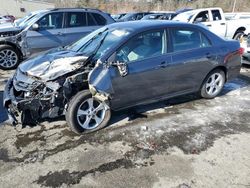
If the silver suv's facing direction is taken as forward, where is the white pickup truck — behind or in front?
behind

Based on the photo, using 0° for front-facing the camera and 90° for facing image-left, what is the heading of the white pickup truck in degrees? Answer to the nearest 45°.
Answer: approximately 45°

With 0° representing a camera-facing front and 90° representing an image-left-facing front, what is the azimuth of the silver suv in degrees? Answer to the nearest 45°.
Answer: approximately 90°

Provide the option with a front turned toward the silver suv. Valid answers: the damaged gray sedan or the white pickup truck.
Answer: the white pickup truck

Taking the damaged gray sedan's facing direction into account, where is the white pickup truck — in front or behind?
behind

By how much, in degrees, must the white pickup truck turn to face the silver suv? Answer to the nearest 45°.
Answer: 0° — it already faces it

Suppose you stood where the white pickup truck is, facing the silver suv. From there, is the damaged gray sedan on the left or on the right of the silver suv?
left

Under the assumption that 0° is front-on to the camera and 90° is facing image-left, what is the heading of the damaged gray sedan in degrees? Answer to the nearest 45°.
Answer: approximately 45°
